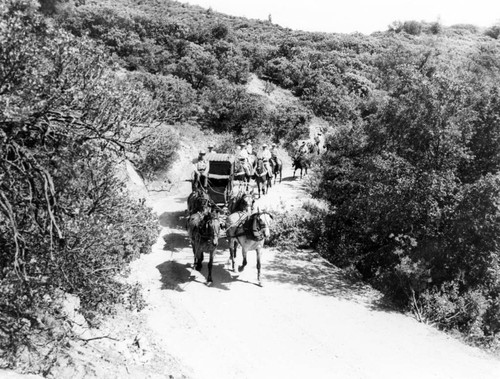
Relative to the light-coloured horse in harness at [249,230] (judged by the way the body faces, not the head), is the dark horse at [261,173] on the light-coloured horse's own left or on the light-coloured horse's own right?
on the light-coloured horse's own left

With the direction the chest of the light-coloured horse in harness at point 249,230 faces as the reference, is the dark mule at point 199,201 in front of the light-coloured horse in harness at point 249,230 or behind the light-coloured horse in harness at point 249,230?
behind

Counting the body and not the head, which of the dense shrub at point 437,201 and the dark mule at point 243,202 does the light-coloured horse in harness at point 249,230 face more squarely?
the dense shrub

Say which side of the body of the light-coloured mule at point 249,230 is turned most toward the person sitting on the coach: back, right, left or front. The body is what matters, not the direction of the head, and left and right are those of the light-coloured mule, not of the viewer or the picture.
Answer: back

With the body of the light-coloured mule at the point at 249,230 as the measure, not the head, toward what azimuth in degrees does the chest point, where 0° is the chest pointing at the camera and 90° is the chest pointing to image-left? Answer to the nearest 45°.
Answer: approximately 315°
